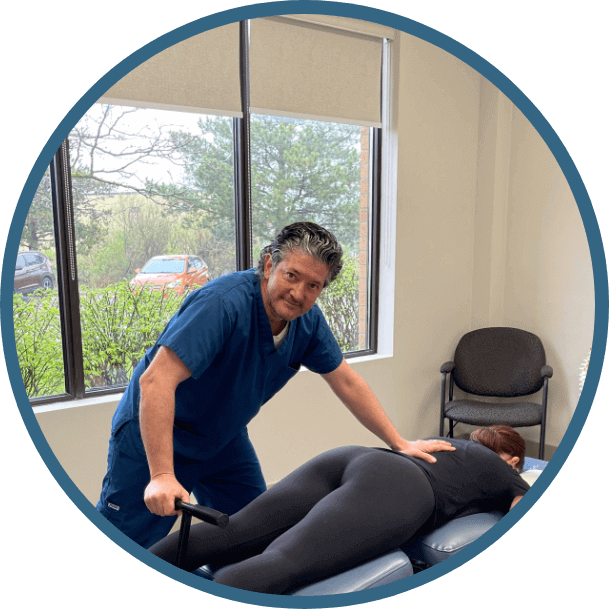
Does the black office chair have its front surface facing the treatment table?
yes

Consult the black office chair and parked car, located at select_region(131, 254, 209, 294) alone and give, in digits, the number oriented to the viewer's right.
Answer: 0

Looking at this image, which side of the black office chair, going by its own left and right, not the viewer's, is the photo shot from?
front

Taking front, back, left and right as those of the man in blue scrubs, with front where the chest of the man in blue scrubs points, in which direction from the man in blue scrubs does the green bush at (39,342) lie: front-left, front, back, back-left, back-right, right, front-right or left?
back

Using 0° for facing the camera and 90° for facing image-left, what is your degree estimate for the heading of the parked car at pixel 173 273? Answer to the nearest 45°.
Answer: approximately 45°

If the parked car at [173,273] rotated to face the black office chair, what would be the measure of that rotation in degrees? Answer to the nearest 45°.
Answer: approximately 45° to its left

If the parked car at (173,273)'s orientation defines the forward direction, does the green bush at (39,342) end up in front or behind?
in front

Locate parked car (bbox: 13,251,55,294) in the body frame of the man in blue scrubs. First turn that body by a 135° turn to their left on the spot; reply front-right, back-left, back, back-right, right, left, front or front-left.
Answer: front-left

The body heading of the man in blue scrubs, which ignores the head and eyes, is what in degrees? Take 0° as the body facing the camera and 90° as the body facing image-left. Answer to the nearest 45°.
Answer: approximately 315°

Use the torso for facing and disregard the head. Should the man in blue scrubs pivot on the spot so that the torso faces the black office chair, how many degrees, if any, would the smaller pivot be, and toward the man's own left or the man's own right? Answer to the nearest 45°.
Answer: approximately 90° to the man's own left

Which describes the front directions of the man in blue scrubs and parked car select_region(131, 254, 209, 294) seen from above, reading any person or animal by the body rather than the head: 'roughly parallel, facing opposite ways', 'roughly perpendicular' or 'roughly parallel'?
roughly perpendicular

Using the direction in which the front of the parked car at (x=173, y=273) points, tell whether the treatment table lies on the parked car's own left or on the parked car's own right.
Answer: on the parked car's own left
